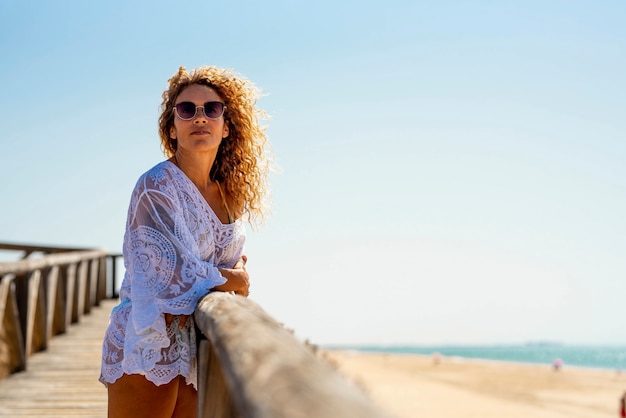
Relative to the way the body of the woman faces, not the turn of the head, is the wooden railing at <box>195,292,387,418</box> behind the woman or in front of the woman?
in front

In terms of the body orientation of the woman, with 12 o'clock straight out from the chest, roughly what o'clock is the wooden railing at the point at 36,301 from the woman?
The wooden railing is roughly at 7 o'clock from the woman.

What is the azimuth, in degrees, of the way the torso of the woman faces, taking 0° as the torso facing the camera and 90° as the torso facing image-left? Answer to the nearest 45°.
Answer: approximately 315°
